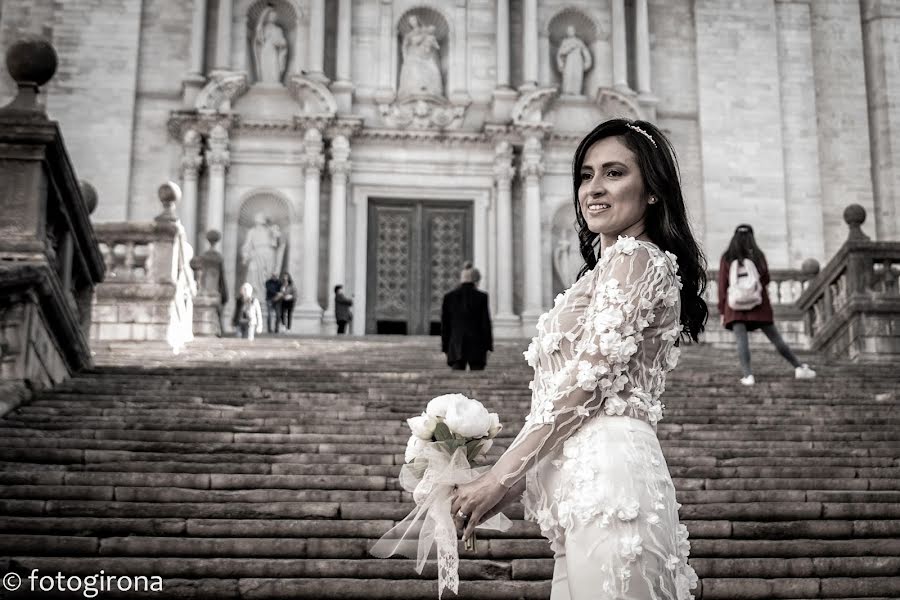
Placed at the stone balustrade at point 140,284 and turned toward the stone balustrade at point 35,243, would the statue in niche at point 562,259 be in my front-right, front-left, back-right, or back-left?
back-left

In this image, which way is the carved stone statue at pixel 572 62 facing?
toward the camera

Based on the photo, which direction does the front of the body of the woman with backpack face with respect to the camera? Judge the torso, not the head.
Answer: away from the camera

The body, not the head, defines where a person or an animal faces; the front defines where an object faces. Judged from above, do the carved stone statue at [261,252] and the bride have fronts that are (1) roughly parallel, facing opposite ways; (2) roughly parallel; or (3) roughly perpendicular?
roughly perpendicular

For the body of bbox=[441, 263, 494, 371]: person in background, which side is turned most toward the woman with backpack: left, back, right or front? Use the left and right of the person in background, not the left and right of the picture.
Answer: right

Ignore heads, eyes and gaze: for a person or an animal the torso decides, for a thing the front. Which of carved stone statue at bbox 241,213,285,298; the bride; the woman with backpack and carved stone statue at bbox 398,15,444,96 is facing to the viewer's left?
the bride

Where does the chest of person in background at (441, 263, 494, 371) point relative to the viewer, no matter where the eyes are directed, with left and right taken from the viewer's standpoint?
facing away from the viewer

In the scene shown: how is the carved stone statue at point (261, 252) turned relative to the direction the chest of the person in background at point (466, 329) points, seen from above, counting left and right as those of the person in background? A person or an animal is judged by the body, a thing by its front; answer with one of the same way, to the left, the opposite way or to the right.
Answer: the opposite way

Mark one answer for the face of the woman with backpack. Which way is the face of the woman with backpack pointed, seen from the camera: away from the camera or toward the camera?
away from the camera

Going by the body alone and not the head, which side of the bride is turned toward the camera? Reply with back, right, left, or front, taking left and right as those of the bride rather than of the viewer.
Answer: left

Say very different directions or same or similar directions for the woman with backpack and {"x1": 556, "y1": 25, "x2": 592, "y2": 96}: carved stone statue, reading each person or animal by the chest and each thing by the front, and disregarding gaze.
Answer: very different directions

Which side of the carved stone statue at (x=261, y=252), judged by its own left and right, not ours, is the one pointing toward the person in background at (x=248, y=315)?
front

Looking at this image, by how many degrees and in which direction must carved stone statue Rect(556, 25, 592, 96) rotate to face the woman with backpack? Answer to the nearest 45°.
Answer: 0° — it already faces them

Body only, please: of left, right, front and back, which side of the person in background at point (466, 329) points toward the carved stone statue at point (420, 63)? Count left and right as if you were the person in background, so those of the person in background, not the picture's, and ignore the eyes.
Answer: front

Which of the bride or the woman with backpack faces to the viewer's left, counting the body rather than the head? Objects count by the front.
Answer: the bride

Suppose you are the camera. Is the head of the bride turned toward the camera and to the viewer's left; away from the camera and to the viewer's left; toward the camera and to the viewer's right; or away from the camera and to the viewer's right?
toward the camera and to the viewer's left
